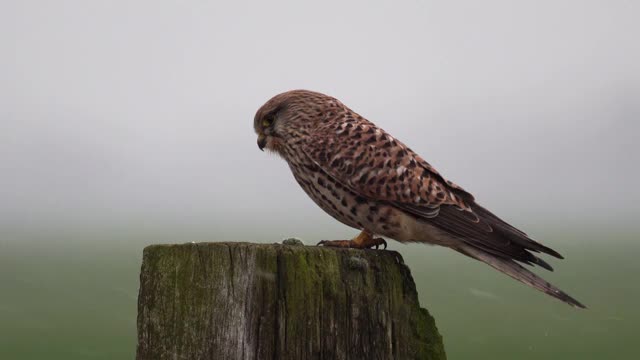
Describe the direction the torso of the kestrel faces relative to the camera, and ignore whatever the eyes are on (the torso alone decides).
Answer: to the viewer's left
